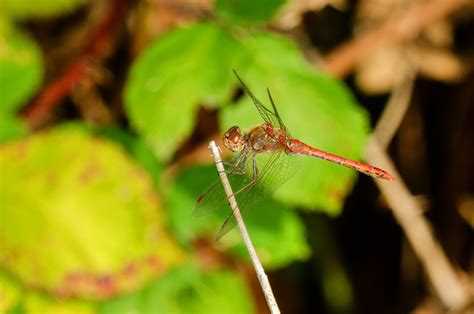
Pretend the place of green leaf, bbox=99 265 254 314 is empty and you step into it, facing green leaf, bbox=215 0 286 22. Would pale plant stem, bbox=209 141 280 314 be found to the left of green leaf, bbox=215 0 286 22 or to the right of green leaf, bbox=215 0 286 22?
right

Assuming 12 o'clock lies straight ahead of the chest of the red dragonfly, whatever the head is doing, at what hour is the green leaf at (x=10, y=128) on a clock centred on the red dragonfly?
The green leaf is roughly at 12 o'clock from the red dragonfly.

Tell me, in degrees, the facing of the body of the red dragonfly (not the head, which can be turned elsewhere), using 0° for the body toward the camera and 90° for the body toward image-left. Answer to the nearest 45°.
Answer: approximately 90°
